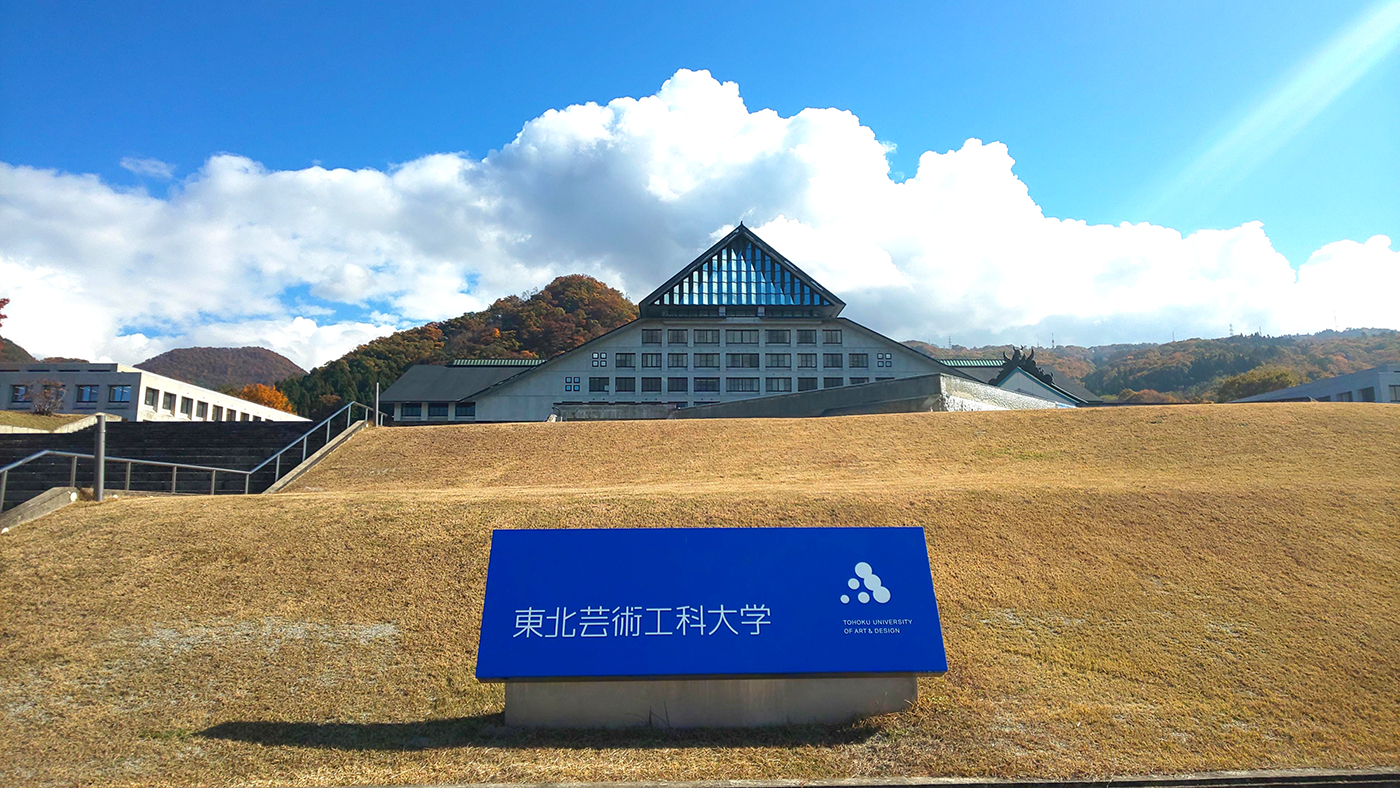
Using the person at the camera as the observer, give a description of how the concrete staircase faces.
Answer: facing the viewer

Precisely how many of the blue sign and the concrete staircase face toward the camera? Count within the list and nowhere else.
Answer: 2

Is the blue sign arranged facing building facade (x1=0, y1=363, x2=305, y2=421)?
no

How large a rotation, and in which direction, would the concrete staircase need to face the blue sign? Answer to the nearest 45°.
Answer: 0° — it already faces it

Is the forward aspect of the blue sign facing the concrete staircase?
no

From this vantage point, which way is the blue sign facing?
toward the camera

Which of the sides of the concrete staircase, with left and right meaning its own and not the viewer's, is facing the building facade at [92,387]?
back

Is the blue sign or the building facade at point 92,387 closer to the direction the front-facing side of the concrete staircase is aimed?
the blue sign
